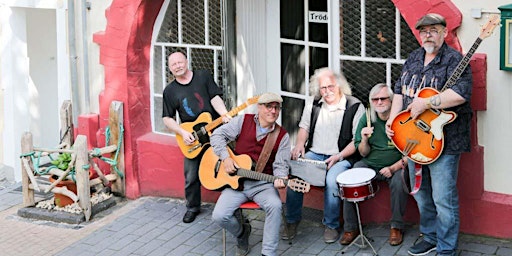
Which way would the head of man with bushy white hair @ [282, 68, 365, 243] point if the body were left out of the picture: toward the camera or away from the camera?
toward the camera

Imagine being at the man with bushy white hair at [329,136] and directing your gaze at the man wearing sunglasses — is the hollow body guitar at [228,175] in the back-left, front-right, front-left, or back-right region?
back-right

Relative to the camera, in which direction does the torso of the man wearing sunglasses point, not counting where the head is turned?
toward the camera

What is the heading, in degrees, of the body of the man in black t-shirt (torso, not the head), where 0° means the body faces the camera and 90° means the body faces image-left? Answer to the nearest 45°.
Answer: approximately 0°

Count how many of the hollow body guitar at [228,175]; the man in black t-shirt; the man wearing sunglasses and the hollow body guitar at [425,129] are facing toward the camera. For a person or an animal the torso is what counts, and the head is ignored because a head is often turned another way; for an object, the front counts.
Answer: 4

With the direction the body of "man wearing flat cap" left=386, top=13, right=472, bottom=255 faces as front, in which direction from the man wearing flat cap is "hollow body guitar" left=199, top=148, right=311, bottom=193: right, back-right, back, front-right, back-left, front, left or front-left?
front-right

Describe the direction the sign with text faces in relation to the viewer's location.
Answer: facing the viewer

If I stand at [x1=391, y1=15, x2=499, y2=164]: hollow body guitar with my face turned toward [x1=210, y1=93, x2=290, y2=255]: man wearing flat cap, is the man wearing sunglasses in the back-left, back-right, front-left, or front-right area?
front-right

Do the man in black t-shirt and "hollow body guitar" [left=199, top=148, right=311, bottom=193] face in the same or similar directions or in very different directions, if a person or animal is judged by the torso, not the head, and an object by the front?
same or similar directions

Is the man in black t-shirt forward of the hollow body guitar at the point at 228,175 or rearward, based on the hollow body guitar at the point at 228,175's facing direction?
rearward

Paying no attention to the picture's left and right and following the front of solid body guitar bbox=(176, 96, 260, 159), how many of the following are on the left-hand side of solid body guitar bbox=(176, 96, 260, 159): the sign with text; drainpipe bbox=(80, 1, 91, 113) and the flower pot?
1

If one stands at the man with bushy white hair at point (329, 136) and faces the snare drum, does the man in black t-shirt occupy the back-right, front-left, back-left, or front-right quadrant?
back-right

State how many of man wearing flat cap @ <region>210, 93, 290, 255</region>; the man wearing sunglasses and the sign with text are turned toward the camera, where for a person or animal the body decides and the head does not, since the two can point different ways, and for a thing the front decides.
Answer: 3
